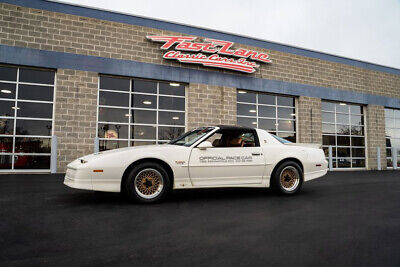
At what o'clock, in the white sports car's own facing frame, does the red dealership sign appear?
The red dealership sign is roughly at 3 o'clock from the white sports car.

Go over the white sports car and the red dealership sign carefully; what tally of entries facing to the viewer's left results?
1

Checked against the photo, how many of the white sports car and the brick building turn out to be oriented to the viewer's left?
1

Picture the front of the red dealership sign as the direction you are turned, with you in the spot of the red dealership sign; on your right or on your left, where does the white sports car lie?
on your right

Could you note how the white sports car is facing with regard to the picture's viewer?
facing to the left of the viewer

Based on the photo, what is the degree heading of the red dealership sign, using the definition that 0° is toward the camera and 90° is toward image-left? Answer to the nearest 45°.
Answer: approximately 315°

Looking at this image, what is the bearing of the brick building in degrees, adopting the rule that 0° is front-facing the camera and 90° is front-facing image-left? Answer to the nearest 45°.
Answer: approximately 315°

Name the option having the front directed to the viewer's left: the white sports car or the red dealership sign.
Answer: the white sports car

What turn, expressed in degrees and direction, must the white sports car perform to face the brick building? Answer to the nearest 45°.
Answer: approximately 45° to its right

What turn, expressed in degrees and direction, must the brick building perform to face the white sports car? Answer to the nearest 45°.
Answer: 0° — it already faces it
